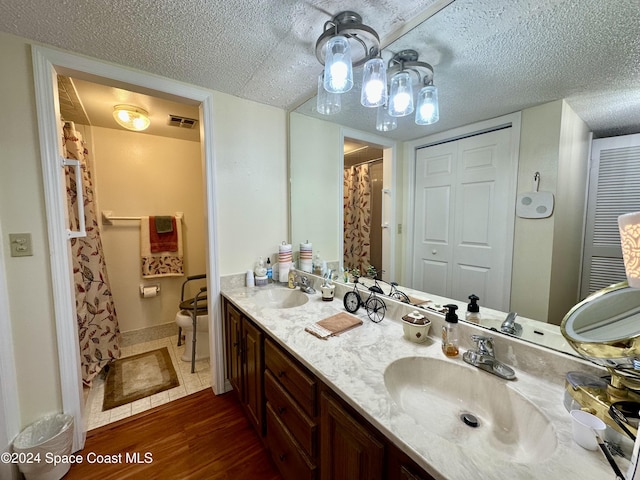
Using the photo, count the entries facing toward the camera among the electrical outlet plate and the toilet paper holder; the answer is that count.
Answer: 2

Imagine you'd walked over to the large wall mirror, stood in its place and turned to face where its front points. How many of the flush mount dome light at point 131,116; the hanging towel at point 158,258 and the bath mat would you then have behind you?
0

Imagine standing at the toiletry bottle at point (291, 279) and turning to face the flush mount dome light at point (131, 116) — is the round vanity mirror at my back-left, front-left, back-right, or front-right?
back-left

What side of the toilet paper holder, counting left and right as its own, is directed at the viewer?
front

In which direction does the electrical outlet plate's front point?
toward the camera

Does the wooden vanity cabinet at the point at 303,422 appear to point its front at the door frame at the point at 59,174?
no

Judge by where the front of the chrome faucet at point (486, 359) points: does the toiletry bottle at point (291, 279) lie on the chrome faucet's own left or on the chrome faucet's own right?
on the chrome faucet's own right

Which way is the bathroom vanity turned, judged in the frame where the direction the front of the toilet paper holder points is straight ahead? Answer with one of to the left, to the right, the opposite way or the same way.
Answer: to the right

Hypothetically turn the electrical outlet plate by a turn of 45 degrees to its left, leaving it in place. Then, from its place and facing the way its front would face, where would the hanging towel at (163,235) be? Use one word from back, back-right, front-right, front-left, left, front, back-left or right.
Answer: left

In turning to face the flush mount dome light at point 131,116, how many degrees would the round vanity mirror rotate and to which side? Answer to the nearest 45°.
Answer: approximately 45° to its right

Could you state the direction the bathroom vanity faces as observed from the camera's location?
facing the viewer and to the left of the viewer

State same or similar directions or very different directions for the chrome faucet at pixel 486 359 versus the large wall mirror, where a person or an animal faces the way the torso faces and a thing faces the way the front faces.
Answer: same or similar directions

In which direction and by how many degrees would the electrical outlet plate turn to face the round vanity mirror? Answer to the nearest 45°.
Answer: approximately 45° to its left
